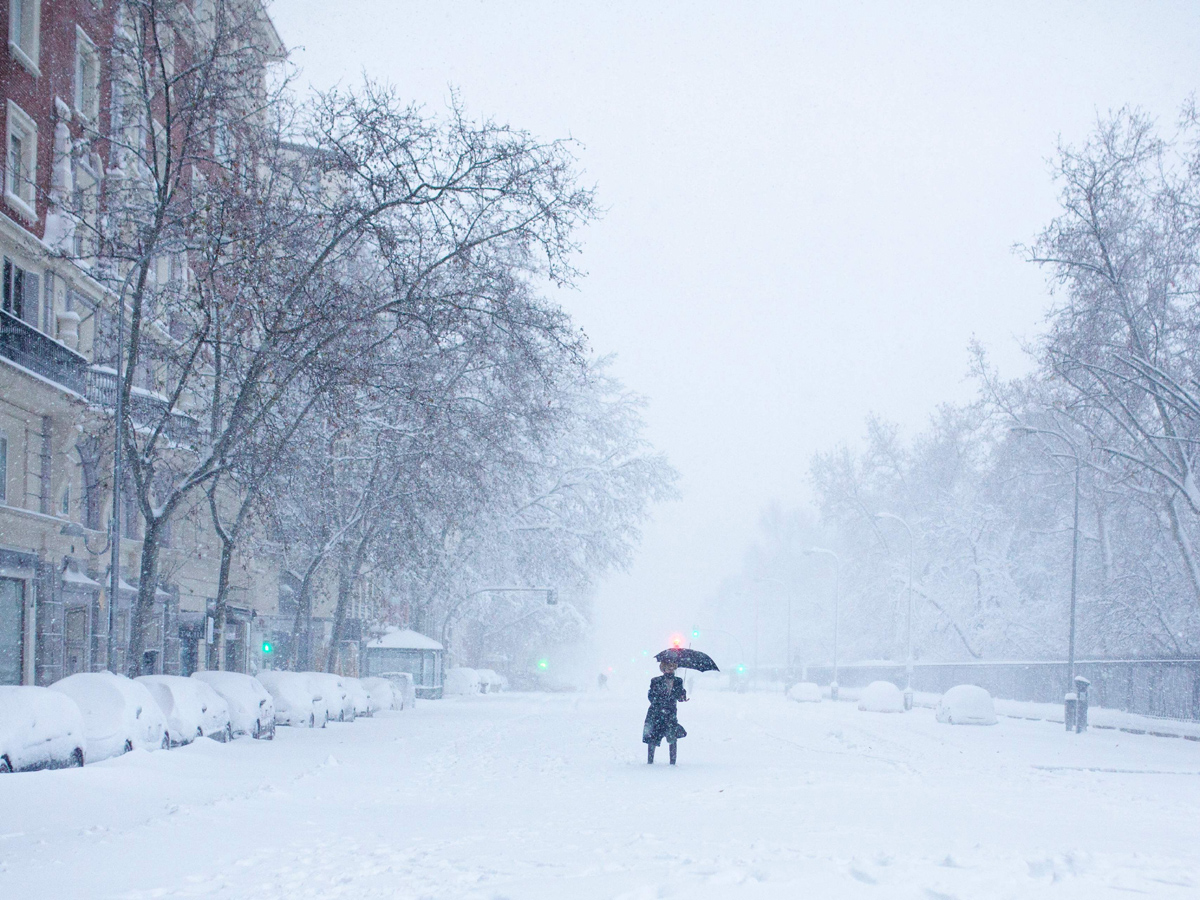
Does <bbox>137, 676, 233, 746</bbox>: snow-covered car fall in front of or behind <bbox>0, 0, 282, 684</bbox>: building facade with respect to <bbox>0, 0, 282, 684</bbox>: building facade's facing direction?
in front

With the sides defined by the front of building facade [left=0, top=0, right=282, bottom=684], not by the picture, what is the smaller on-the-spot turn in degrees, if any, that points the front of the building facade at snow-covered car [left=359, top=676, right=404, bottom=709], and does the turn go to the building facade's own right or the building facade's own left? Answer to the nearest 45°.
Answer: approximately 90° to the building facade's own left

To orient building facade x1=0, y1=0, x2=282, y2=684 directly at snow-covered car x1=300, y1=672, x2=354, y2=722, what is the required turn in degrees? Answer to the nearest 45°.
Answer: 0° — it already faces it

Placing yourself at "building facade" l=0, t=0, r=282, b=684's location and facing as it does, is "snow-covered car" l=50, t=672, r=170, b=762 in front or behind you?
in front

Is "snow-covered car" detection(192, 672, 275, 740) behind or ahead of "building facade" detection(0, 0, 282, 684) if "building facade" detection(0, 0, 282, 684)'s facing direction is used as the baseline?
ahead

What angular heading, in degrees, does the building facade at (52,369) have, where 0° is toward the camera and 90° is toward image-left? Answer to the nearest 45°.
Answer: approximately 315°

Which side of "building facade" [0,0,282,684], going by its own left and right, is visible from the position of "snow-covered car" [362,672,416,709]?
left
